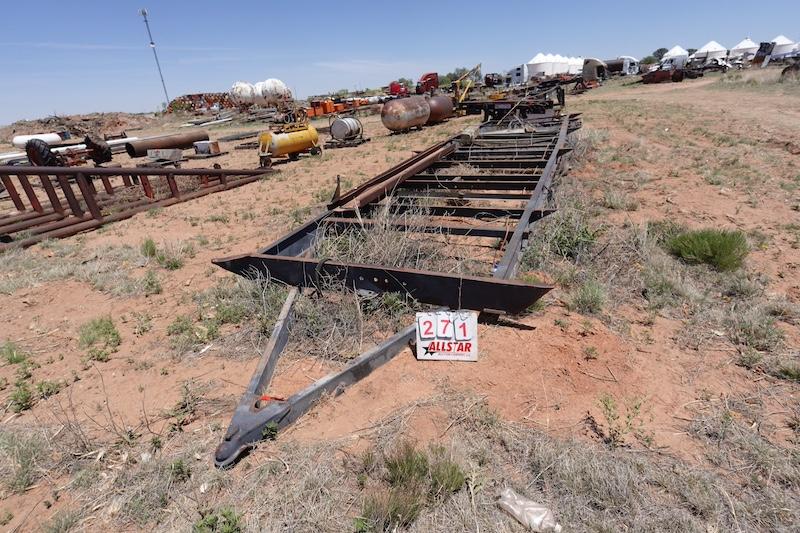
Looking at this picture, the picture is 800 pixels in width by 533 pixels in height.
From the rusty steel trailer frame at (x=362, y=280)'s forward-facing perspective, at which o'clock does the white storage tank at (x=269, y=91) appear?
The white storage tank is roughly at 4 o'clock from the rusty steel trailer frame.

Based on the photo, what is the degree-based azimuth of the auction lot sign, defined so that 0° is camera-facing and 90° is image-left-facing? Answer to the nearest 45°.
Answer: approximately 0°

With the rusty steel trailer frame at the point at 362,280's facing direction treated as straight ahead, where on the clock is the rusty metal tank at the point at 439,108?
The rusty metal tank is roughly at 5 o'clock from the rusty steel trailer frame.

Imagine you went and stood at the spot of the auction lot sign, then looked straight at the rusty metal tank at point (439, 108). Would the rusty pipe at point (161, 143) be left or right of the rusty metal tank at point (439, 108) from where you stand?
left

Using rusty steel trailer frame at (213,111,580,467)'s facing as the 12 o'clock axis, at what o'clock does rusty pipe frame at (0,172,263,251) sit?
The rusty pipe frame is roughly at 3 o'clock from the rusty steel trailer frame.

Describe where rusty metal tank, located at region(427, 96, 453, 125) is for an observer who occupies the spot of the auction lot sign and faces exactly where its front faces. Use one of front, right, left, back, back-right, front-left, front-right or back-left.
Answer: back

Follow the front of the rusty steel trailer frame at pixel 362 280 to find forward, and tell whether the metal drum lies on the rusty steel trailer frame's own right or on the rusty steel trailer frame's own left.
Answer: on the rusty steel trailer frame's own right

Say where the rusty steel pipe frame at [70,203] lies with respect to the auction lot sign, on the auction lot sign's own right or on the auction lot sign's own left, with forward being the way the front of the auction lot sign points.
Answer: on the auction lot sign's own right

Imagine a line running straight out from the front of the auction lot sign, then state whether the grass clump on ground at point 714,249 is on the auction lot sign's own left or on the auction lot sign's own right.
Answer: on the auction lot sign's own left

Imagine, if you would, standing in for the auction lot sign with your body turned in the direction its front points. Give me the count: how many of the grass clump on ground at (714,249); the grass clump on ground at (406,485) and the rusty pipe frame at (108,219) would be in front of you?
1

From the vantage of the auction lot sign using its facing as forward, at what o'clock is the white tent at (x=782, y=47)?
The white tent is roughly at 7 o'clock from the auction lot sign.

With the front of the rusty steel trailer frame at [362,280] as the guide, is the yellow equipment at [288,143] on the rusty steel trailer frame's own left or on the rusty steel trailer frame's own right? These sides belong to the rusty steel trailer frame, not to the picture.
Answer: on the rusty steel trailer frame's own right

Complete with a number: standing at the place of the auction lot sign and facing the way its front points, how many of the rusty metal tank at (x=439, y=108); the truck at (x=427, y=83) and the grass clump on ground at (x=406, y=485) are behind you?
2

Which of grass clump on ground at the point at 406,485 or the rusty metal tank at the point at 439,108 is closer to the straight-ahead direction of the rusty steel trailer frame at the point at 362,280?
the grass clump on ground

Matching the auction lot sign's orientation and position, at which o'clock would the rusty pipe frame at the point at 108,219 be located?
The rusty pipe frame is roughly at 4 o'clock from the auction lot sign.
